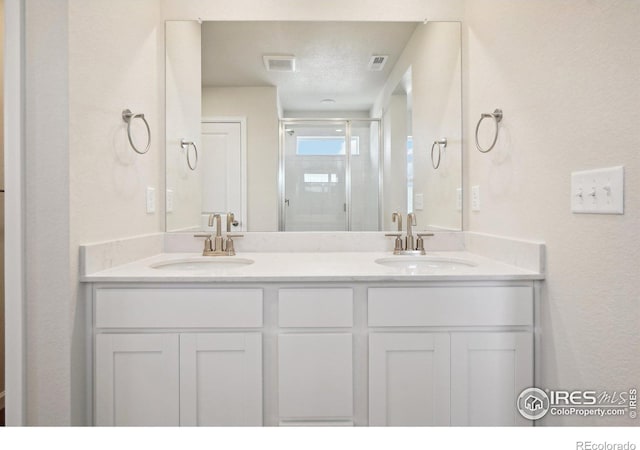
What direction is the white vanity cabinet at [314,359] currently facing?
toward the camera

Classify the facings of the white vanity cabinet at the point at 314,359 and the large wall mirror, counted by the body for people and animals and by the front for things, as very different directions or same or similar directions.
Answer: same or similar directions

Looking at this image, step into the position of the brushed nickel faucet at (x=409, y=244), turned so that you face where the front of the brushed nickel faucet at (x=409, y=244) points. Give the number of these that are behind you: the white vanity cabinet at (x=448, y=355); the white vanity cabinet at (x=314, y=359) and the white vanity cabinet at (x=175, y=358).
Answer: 0

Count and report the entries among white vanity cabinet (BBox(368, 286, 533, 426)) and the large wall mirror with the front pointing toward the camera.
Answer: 2

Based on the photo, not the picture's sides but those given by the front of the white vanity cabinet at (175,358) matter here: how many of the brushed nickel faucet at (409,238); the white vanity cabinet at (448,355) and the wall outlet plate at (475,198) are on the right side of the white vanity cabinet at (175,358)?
0

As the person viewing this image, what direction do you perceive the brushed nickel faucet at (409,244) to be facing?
facing the viewer

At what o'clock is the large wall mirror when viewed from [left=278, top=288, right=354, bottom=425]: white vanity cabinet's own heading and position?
The large wall mirror is roughly at 6 o'clock from the white vanity cabinet.

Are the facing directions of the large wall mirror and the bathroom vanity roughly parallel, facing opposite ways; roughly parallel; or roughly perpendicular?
roughly parallel
